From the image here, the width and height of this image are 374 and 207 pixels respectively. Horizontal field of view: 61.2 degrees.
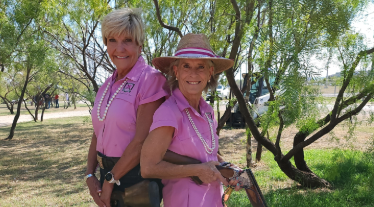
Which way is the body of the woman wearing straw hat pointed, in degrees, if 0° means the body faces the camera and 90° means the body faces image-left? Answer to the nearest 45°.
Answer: approximately 315°

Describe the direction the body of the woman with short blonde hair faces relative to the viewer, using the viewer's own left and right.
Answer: facing the viewer and to the left of the viewer

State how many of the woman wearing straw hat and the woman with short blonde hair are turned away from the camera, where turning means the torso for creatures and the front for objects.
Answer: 0
